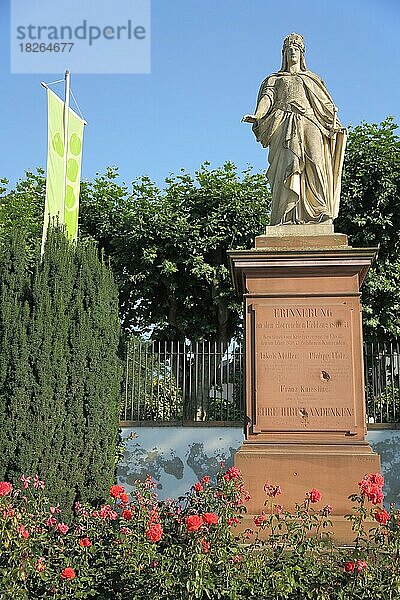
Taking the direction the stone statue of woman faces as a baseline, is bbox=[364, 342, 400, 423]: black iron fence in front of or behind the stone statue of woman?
behind

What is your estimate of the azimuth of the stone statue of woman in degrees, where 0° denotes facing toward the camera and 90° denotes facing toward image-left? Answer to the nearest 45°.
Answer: approximately 0°

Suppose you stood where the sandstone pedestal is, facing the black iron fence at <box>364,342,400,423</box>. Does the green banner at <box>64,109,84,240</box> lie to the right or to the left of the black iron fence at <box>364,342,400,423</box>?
left

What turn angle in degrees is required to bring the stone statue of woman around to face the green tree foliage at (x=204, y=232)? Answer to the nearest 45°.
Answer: approximately 180°

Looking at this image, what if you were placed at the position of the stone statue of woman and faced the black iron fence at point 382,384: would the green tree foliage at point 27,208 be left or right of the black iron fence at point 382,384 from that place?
left

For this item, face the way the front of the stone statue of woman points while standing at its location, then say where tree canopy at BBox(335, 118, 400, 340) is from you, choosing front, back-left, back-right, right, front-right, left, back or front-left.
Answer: back

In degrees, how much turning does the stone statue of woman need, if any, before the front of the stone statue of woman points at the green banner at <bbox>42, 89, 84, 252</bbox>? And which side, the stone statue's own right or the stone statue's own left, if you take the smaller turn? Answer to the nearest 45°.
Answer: approximately 135° to the stone statue's own right
